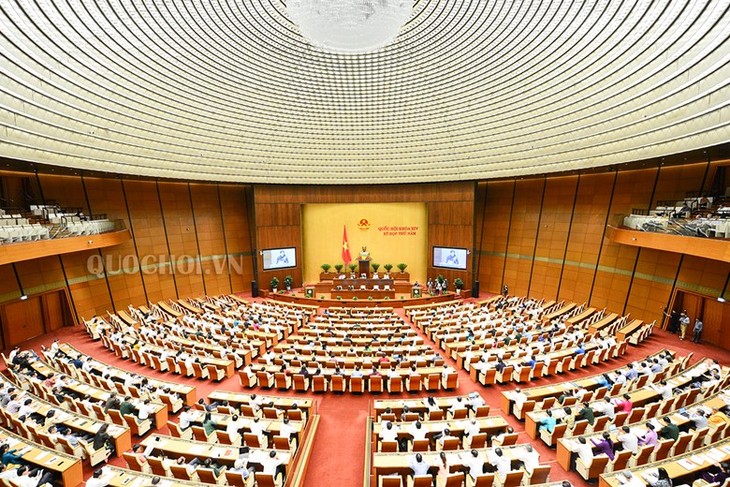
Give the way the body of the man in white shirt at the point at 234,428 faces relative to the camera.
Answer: away from the camera

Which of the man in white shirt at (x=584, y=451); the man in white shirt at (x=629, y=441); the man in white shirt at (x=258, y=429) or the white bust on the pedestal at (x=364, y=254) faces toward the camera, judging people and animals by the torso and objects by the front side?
the white bust on the pedestal

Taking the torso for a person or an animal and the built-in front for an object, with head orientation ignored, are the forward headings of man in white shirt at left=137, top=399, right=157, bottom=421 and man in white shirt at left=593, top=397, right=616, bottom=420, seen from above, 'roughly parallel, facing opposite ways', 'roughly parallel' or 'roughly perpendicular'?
roughly perpendicular

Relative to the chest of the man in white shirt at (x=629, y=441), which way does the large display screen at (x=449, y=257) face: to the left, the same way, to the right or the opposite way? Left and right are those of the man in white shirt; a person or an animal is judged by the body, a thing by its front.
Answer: the opposite way

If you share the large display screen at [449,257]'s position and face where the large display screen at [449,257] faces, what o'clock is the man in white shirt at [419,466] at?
The man in white shirt is roughly at 12 o'clock from the large display screen.

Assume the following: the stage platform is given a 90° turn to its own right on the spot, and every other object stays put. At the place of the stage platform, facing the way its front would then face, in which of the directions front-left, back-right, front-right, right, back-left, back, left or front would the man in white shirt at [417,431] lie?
left

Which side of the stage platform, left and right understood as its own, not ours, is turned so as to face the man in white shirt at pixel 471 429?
front

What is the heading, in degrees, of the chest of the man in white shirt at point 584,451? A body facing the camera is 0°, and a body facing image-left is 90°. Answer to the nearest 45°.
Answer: approximately 135°

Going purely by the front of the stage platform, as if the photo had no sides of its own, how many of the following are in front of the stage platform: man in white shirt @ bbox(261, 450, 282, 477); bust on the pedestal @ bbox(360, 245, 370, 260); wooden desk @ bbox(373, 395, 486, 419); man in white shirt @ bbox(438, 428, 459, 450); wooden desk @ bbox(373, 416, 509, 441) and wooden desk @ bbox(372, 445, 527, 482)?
5

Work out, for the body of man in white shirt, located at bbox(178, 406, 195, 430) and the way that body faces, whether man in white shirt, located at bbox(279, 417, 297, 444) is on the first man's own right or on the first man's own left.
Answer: on the first man's own right

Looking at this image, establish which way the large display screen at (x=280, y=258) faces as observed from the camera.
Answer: facing the viewer

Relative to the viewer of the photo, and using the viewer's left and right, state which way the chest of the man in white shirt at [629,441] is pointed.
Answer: facing away from the viewer and to the left of the viewer

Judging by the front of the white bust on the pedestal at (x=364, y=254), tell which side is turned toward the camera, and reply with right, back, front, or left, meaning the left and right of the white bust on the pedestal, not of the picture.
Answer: front

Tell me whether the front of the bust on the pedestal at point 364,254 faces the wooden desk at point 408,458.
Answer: yes

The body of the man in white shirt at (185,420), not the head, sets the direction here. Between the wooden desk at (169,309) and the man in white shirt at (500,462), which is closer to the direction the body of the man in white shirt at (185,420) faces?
the wooden desk
